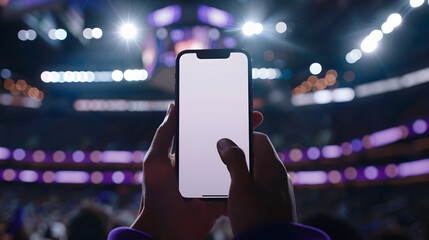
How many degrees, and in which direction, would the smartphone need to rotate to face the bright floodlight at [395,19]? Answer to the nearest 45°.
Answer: approximately 135° to its left

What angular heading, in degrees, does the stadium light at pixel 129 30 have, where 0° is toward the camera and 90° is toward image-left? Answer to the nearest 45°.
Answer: approximately 0°

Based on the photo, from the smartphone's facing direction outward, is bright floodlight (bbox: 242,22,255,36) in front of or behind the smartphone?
behind
